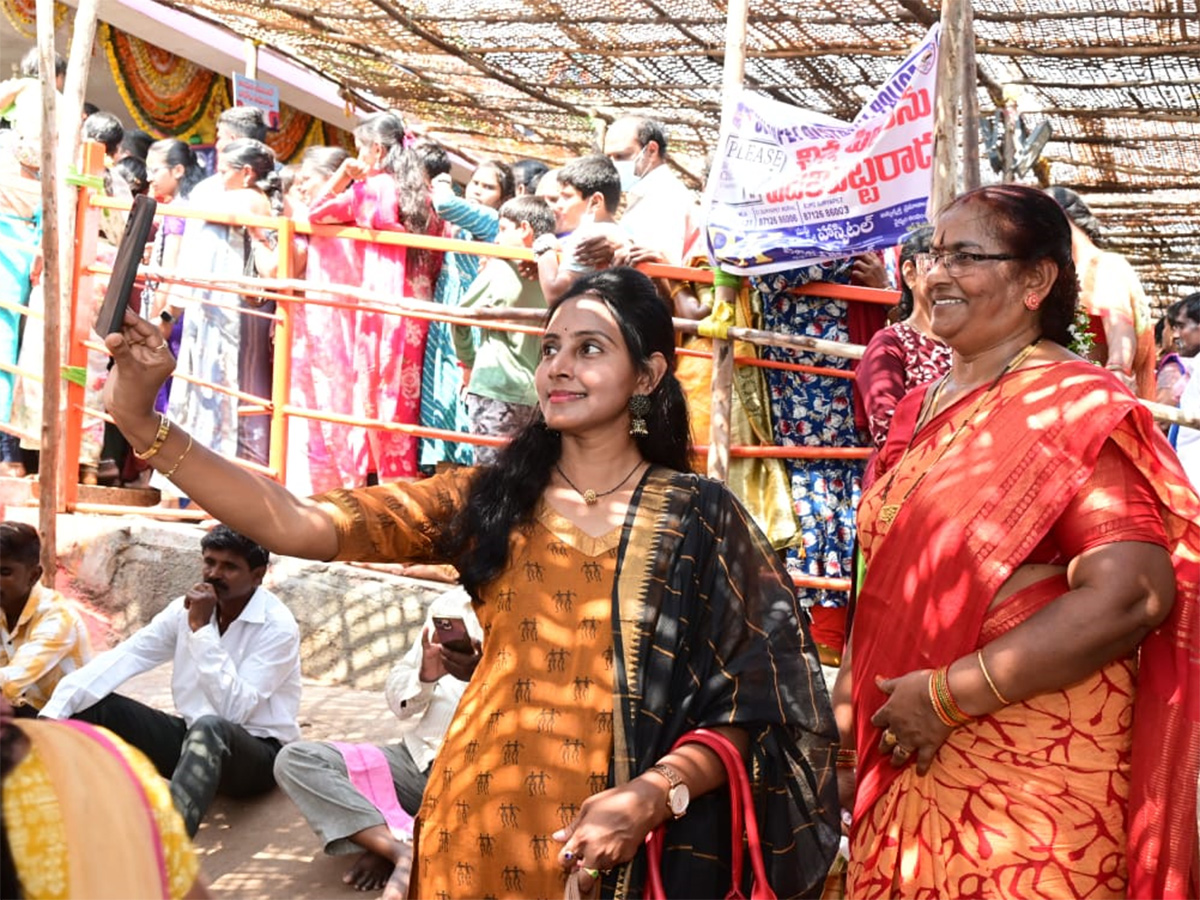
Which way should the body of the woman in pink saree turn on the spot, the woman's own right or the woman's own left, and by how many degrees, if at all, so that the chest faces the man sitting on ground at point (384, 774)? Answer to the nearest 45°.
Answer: approximately 90° to the woman's own left

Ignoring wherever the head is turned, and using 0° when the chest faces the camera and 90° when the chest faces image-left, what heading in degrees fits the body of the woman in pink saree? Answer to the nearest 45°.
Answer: approximately 90°

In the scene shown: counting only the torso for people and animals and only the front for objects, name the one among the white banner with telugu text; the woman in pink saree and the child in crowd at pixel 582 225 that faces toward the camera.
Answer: the white banner with telugu text

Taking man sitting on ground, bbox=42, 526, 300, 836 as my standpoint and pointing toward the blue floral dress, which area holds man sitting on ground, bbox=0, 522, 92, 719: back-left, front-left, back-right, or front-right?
back-left

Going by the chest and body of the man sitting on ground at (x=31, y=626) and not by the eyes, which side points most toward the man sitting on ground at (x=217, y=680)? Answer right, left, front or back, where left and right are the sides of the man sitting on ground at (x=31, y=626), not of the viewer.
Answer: left

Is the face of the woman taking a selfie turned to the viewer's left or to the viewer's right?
to the viewer's left

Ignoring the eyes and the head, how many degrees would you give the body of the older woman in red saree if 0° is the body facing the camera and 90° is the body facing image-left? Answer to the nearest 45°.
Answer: approximately 45°

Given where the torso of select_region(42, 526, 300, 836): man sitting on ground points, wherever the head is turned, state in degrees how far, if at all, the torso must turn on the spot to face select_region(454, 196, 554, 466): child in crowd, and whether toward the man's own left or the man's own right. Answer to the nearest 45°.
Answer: approximately 180°

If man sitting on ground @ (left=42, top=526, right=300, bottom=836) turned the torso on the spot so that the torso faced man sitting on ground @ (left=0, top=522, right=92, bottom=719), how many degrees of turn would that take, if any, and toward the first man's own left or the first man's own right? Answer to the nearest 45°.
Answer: approximately 90° to the first man's own right

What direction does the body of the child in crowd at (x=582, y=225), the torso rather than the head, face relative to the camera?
to the viewer's left
